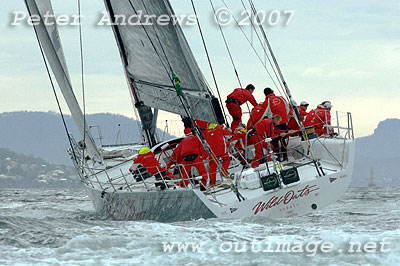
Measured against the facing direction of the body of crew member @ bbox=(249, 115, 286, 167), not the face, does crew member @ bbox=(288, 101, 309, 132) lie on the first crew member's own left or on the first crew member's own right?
on the first crew member's own left
